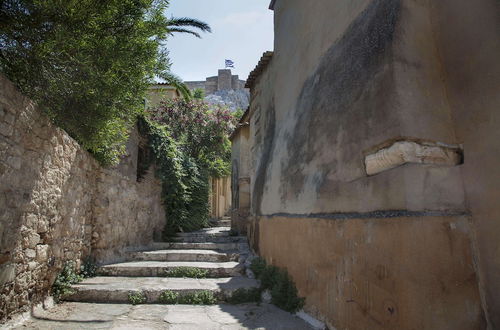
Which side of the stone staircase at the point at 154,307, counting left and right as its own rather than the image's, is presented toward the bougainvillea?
back

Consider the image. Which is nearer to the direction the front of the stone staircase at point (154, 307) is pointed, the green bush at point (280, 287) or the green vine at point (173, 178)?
the green bush

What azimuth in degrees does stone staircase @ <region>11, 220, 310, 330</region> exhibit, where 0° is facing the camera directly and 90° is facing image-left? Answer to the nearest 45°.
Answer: approximately 0°

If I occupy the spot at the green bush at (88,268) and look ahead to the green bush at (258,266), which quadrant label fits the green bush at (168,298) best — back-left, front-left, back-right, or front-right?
front-right

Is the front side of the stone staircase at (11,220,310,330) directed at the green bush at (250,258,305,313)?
no

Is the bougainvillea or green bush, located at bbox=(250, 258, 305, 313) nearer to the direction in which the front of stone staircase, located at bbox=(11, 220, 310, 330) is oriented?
the green bush

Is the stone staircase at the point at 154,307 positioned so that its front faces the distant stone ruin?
no

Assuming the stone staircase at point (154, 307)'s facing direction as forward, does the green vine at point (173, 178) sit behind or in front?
behind

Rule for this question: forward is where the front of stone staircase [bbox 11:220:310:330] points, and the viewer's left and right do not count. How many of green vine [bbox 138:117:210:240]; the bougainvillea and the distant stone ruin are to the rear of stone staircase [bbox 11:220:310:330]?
3
